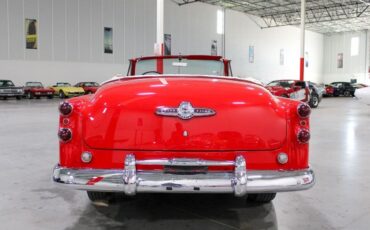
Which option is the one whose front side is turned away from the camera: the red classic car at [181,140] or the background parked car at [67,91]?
the red classic car

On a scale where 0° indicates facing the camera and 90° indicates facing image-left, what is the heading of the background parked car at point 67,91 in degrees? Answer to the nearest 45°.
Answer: approximately 315°

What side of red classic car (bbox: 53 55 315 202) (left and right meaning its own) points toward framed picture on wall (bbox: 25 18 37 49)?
front

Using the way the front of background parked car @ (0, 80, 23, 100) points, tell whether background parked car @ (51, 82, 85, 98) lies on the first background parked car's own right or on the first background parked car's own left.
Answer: on the first background parked car's own left

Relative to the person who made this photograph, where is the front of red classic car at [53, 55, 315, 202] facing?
facing away from the viewer
